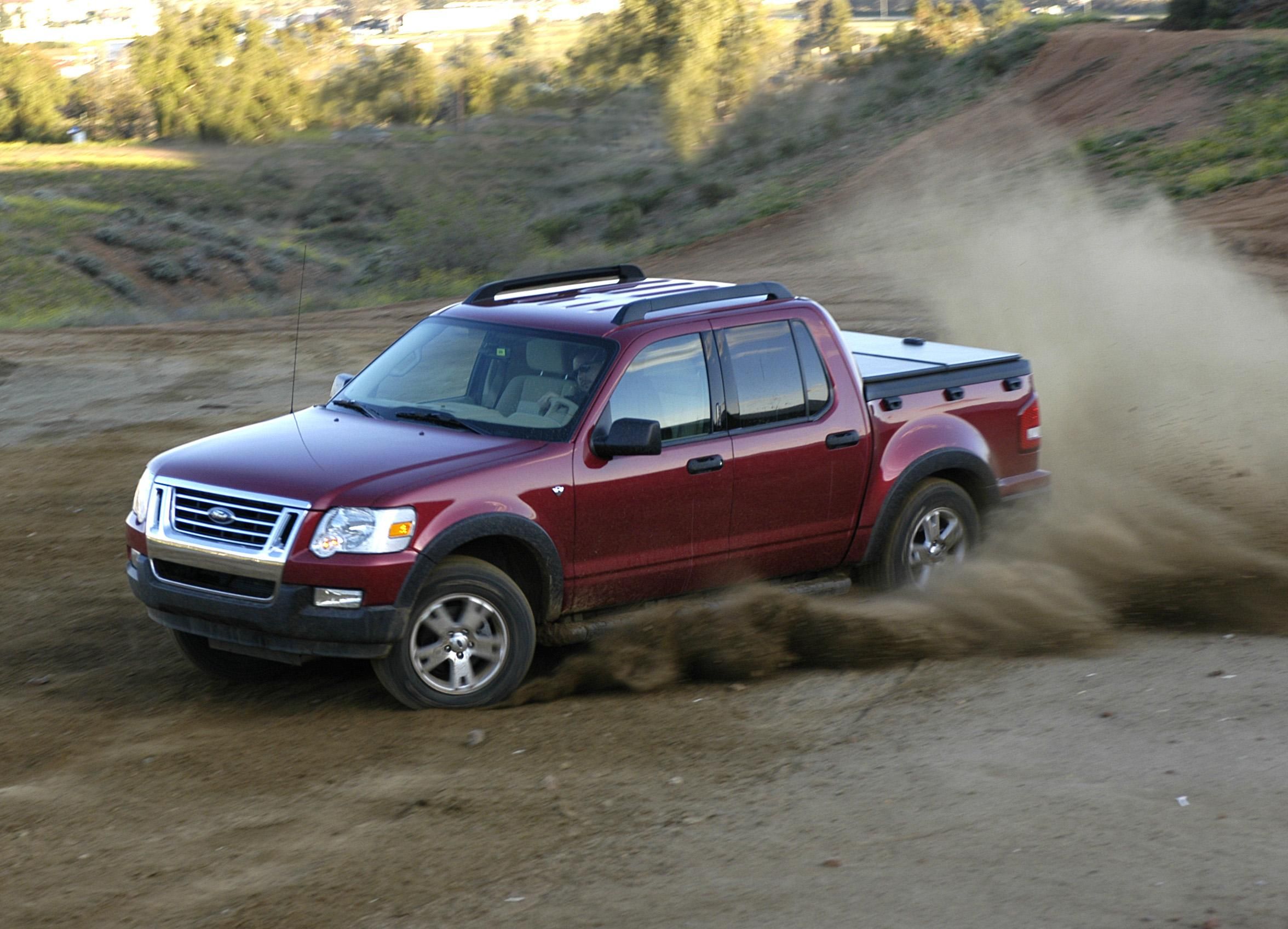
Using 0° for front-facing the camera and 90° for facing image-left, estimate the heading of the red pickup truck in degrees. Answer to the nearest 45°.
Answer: approximately 45°

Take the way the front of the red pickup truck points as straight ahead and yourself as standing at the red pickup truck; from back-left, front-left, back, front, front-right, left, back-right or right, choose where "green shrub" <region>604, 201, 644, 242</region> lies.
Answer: back-right

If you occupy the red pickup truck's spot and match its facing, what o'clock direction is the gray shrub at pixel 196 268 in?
The gray shrub is roughly at 4 o'clock from the red pickup truck.

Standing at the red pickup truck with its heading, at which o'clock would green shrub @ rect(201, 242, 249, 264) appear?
The green shrub is roughly at 4 o'clock from the red pickup truck.

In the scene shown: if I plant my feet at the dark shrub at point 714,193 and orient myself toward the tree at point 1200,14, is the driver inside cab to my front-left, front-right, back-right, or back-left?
back-right

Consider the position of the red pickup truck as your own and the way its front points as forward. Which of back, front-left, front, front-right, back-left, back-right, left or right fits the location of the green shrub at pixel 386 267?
back-right

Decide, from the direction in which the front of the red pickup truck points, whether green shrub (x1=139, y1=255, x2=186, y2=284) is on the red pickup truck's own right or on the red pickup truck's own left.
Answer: on the red pickup truck's own right

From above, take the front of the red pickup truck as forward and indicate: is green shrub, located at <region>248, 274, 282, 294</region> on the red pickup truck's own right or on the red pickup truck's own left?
on the red pickup truck's own right

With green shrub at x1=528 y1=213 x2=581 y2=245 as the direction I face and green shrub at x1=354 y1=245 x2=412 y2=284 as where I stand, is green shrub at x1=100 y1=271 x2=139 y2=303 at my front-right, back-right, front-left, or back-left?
back-left
